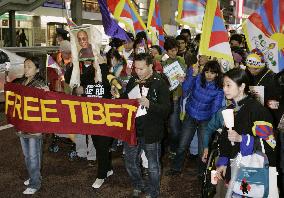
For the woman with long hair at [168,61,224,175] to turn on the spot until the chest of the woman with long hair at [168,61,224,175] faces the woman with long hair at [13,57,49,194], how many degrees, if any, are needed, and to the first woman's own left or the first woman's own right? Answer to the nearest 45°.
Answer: approximately 90° to the first woman's own right

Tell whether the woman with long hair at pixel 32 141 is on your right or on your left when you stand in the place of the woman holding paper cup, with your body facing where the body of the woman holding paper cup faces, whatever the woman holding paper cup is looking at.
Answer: on your right

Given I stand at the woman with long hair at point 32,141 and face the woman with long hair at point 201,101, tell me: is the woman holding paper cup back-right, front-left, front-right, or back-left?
front-right

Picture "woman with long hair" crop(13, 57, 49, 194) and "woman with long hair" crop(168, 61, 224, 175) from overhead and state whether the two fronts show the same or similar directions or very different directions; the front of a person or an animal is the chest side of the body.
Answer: same or similar directions

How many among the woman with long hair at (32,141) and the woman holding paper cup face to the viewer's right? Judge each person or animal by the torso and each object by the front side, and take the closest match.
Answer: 0

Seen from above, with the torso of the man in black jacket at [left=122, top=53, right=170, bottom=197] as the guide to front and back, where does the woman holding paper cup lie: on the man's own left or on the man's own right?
on the man's own left

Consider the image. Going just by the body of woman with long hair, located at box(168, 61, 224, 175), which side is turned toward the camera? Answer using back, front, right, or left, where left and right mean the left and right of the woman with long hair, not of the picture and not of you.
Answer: front

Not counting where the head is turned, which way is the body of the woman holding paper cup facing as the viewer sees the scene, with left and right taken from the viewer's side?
facing the viewer and to the left of the viewer

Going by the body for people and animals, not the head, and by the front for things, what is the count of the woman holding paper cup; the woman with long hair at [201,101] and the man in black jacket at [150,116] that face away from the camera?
0

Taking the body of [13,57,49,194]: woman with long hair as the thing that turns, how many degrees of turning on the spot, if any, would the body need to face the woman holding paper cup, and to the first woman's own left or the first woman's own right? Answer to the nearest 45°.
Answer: approximately 90° to the first woman's own left

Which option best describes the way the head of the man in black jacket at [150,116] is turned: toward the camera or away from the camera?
toward the camera

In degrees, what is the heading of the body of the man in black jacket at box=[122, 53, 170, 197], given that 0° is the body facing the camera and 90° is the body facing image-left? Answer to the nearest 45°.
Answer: approximately 45°

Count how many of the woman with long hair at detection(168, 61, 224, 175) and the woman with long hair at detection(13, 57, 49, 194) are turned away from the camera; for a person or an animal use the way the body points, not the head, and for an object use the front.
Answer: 0
